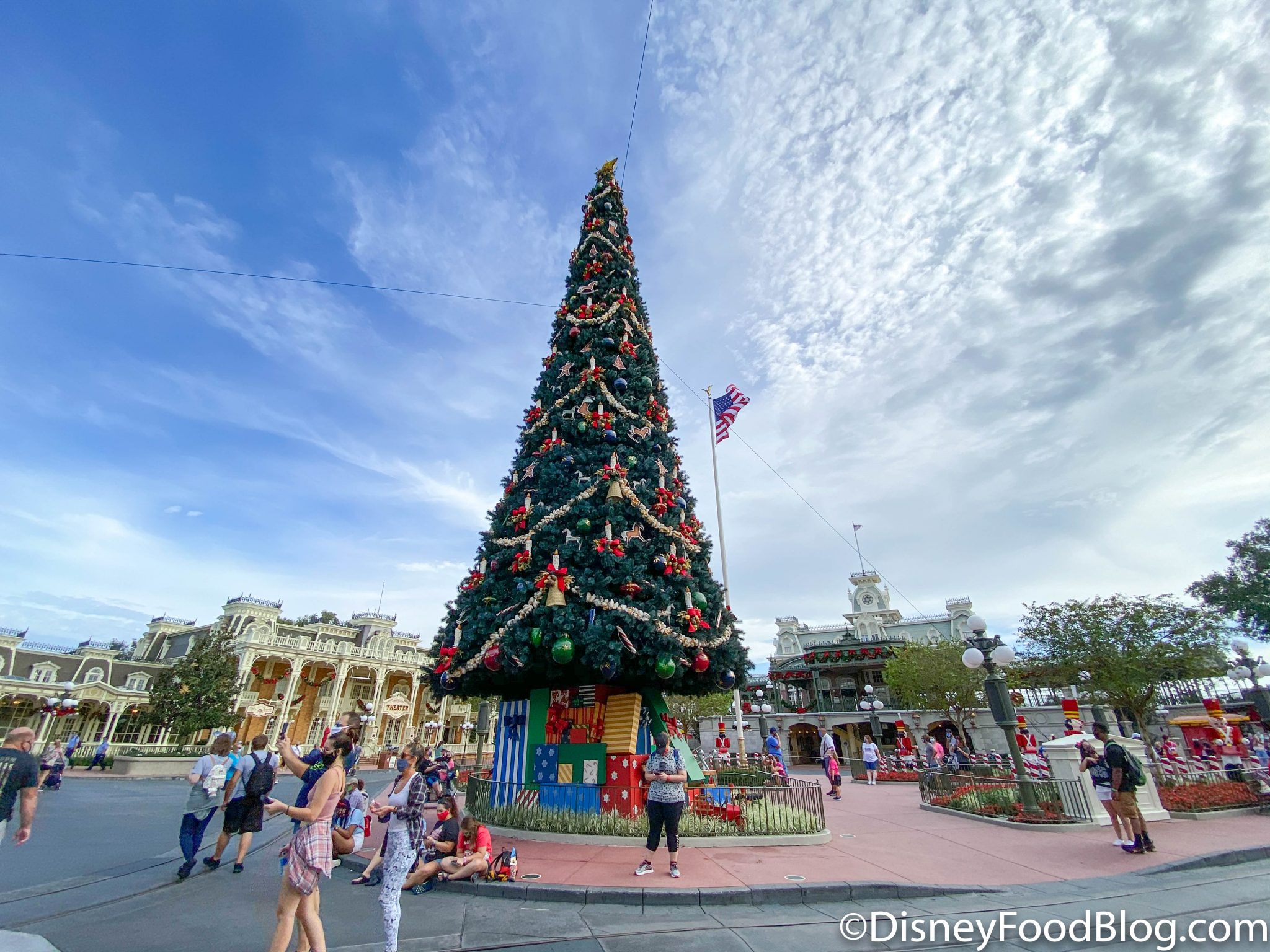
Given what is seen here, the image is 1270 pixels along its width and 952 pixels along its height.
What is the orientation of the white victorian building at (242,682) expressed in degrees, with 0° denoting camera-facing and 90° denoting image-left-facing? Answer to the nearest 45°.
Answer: approximately 315°

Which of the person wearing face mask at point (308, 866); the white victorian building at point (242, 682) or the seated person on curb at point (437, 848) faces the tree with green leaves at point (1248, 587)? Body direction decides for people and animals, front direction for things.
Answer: the white victorian building

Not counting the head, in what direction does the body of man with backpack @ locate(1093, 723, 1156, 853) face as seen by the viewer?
to the viewer's left

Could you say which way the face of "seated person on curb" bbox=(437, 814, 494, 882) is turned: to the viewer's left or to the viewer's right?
to the viewer's left

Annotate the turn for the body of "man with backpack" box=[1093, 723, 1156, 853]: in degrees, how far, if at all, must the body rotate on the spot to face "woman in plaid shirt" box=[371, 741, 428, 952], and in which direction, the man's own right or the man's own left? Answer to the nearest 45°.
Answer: approximately 45° to the man's own left

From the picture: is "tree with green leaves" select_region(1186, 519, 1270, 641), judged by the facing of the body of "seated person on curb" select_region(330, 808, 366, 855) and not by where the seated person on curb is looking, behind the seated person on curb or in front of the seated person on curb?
behind

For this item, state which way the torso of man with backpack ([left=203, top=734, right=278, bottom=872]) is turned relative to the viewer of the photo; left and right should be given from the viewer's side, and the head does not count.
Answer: facing away from the viewer and to the left of the viewer
